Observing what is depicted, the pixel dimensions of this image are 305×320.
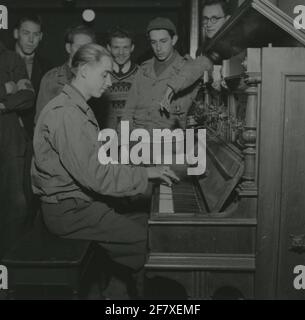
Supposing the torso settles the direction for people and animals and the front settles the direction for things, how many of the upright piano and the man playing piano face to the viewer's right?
1

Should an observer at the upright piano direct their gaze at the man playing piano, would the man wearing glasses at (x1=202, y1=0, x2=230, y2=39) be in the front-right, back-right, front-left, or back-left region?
front-right

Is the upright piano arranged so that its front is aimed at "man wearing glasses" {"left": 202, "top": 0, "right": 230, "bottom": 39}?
no

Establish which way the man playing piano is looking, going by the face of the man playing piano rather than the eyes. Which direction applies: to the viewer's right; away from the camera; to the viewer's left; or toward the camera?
to the viewer's right

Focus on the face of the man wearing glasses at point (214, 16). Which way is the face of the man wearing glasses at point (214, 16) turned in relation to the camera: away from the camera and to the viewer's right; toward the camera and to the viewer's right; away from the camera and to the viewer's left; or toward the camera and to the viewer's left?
toward the camera and to the viewer's left

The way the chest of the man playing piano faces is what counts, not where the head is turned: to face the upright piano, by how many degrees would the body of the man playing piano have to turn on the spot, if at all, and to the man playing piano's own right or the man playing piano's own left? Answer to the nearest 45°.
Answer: approximately 45° to the man playing piano's own right

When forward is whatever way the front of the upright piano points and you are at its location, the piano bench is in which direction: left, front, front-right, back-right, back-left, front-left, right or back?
front

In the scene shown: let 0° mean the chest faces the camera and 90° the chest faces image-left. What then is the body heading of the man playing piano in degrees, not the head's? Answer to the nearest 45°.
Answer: approximately 270°

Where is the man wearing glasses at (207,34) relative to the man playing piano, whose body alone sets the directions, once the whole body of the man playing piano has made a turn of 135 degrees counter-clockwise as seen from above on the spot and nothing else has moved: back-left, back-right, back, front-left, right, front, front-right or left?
right

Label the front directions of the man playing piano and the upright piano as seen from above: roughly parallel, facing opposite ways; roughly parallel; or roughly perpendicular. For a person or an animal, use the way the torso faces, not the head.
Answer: roughly parallel, facing opposite ways

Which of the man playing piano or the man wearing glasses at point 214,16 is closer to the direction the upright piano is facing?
the man playing piano

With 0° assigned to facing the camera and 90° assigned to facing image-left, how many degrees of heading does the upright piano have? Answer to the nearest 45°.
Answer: approximately 90°
